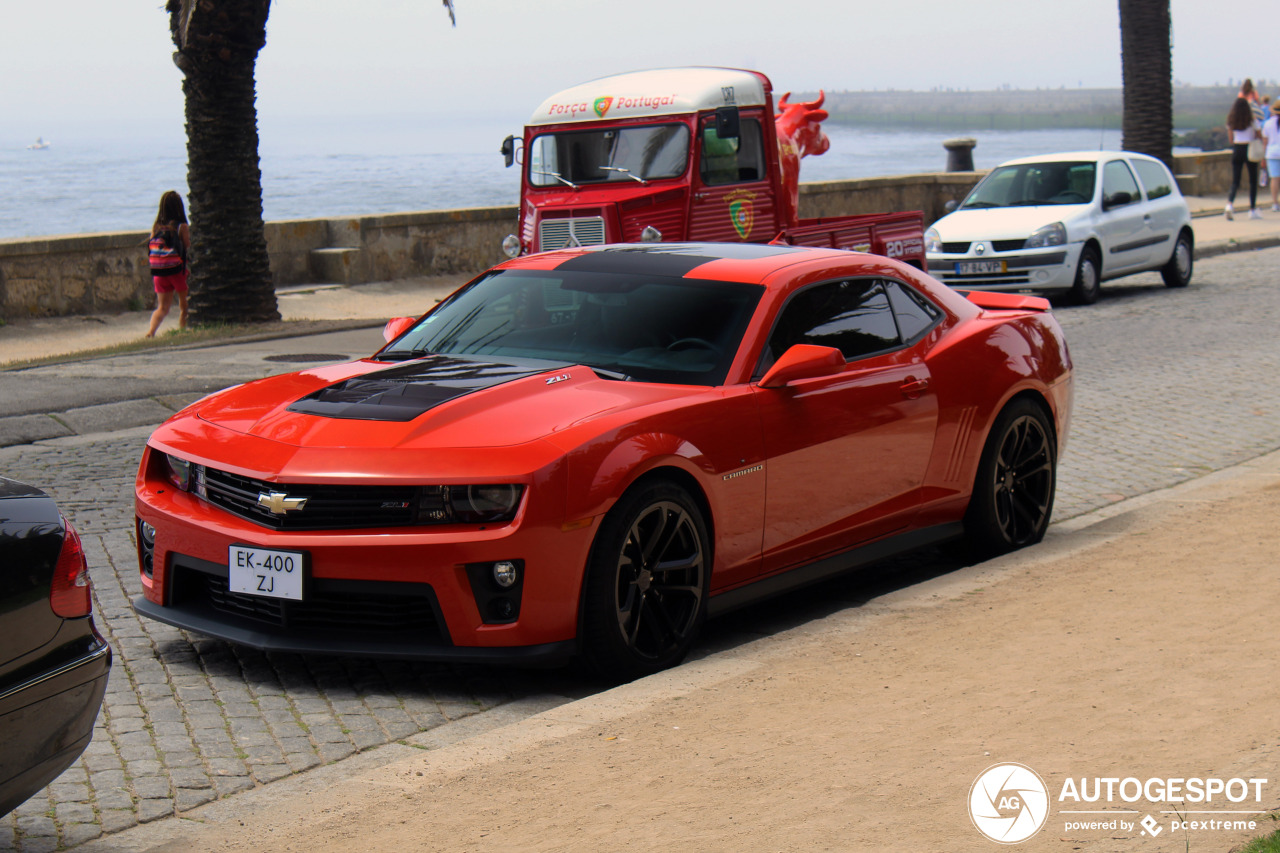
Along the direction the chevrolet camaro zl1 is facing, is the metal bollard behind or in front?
behind

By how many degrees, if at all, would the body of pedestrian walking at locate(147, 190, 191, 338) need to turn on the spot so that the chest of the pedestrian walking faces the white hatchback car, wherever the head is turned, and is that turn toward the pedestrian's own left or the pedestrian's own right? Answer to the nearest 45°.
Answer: approximately 45° to the pedestrian's own right

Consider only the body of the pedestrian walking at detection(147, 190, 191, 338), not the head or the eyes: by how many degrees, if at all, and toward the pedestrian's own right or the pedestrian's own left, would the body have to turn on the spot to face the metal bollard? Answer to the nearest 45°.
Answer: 0° — they already face it

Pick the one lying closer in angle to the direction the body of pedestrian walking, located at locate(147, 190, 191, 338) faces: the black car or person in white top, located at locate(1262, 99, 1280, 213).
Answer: the person in white top

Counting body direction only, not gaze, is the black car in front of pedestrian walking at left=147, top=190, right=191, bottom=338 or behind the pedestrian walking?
behind

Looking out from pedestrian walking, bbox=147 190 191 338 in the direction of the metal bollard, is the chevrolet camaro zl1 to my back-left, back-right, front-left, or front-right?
back-right
